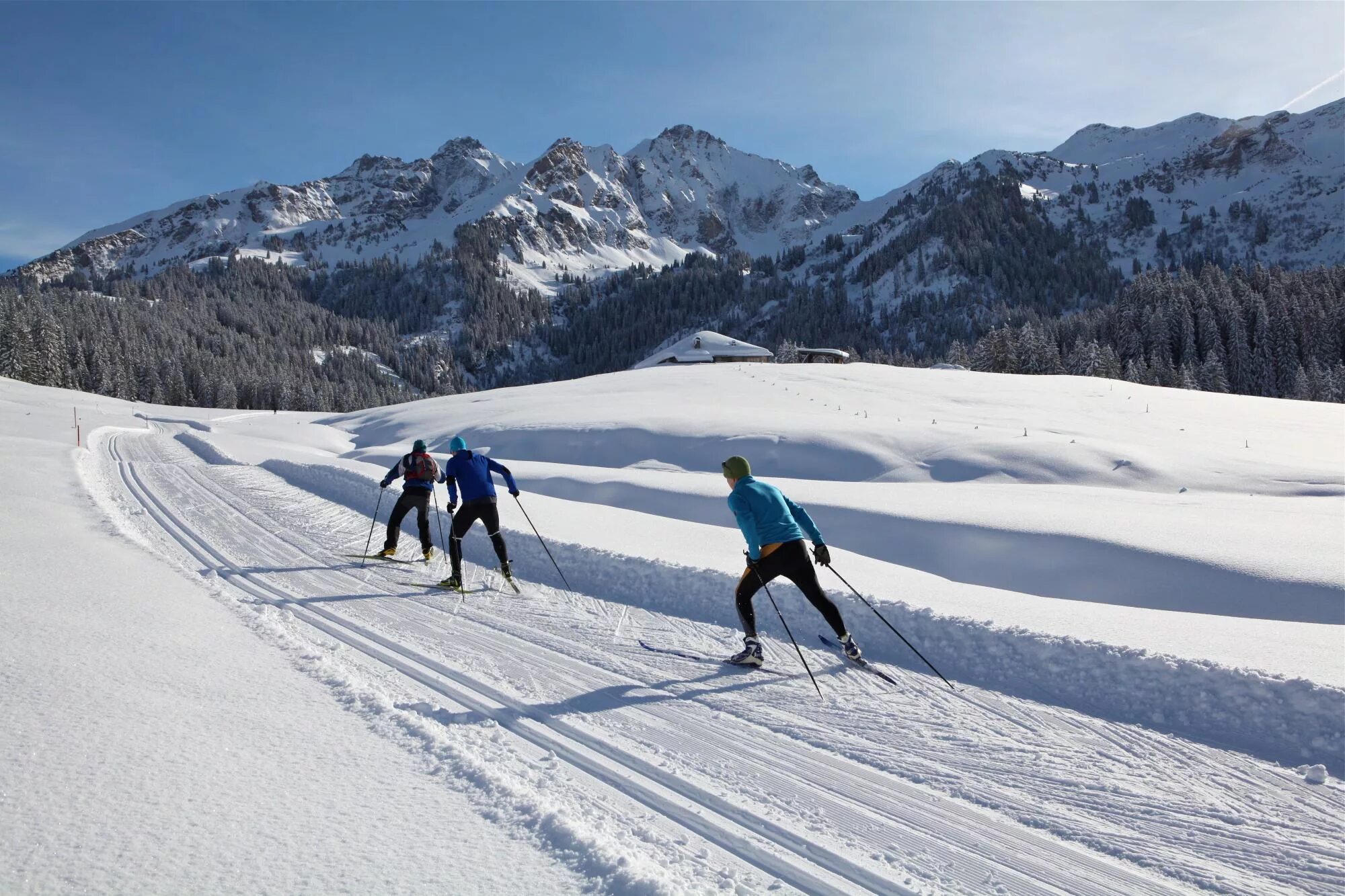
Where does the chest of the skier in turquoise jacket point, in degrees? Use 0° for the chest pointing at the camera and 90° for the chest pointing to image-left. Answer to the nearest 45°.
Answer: approximately 135°

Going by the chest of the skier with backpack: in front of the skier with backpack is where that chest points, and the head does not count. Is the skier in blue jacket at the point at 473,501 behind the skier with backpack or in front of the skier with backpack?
behind

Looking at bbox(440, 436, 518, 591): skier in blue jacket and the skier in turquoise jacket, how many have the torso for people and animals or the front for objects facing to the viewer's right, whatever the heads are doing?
0

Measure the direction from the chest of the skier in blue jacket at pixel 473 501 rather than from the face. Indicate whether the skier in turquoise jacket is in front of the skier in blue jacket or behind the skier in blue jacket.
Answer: behind

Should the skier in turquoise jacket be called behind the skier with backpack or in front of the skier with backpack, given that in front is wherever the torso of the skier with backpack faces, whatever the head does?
behind

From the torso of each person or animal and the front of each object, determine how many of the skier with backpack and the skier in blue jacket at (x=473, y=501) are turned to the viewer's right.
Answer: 0

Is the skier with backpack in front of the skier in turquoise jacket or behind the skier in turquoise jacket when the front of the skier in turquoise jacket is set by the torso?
in front

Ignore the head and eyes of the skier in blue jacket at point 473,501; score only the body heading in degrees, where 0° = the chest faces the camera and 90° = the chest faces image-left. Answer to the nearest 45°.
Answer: approximately 135°

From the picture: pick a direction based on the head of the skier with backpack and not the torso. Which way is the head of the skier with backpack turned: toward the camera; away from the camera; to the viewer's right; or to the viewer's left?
away from the camera

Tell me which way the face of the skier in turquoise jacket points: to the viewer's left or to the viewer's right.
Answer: to the viewer's left

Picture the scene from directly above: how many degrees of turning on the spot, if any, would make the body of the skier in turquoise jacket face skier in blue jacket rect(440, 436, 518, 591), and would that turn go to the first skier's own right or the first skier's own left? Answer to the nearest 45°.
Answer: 0° — they already face them
